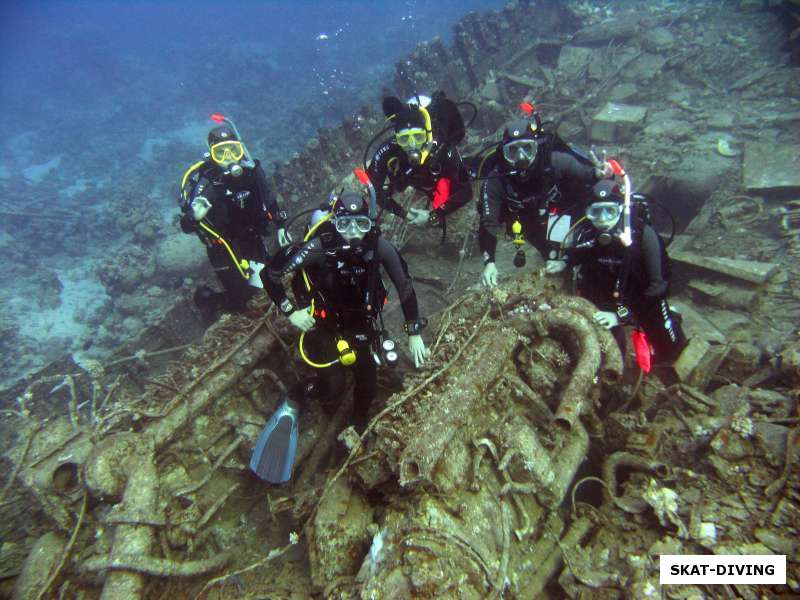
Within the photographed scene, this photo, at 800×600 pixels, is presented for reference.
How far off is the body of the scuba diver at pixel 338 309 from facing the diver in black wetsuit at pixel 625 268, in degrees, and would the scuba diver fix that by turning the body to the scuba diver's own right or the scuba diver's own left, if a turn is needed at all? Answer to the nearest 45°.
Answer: approximately 90° to the scuba diver's own left

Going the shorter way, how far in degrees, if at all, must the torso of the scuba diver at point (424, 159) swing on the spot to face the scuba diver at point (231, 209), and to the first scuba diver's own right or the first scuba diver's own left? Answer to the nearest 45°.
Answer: approximately 90° to the first scuba diver's own right

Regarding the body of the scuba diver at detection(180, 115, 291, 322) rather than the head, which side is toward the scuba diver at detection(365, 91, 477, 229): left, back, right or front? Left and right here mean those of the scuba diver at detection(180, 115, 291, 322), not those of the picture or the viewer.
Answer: left

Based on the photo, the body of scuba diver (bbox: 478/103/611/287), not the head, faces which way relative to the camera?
toward the camera

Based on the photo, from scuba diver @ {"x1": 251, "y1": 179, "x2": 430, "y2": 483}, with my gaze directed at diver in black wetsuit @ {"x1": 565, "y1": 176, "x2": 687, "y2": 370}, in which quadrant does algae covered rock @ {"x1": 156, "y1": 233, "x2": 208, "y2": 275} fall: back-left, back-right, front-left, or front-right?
back-left

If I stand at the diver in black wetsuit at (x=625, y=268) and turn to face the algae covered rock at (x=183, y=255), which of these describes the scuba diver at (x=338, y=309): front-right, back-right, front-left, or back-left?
front-left

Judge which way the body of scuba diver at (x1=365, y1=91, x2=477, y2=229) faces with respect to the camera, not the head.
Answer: toward the camera

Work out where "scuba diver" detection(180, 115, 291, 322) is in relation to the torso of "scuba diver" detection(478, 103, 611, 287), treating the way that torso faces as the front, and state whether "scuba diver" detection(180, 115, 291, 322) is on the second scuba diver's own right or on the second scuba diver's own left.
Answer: on the second scuba diver's own right

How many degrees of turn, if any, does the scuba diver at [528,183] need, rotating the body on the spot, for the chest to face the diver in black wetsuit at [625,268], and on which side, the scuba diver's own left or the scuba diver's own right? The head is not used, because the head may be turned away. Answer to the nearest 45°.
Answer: approximately 45° to the scuba diver's own left

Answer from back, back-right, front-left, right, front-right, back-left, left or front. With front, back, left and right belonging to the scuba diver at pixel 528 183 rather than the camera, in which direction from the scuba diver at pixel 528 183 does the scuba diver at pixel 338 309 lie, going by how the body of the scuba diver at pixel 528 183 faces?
front-right

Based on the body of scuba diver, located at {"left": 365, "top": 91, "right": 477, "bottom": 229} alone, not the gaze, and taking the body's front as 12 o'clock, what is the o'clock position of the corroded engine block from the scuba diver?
The corroded engine block is roughly at 12 o'clock from the scuba diver.

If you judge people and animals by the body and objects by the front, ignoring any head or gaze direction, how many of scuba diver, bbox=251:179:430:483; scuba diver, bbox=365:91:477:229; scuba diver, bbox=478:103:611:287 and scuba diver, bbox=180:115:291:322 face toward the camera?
4

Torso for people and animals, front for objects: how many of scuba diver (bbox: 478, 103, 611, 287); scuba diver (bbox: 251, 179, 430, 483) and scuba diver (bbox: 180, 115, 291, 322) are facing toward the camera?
3

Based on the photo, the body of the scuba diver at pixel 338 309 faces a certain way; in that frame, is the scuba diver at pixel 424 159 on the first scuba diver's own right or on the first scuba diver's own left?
on the first scuba diver's own left
